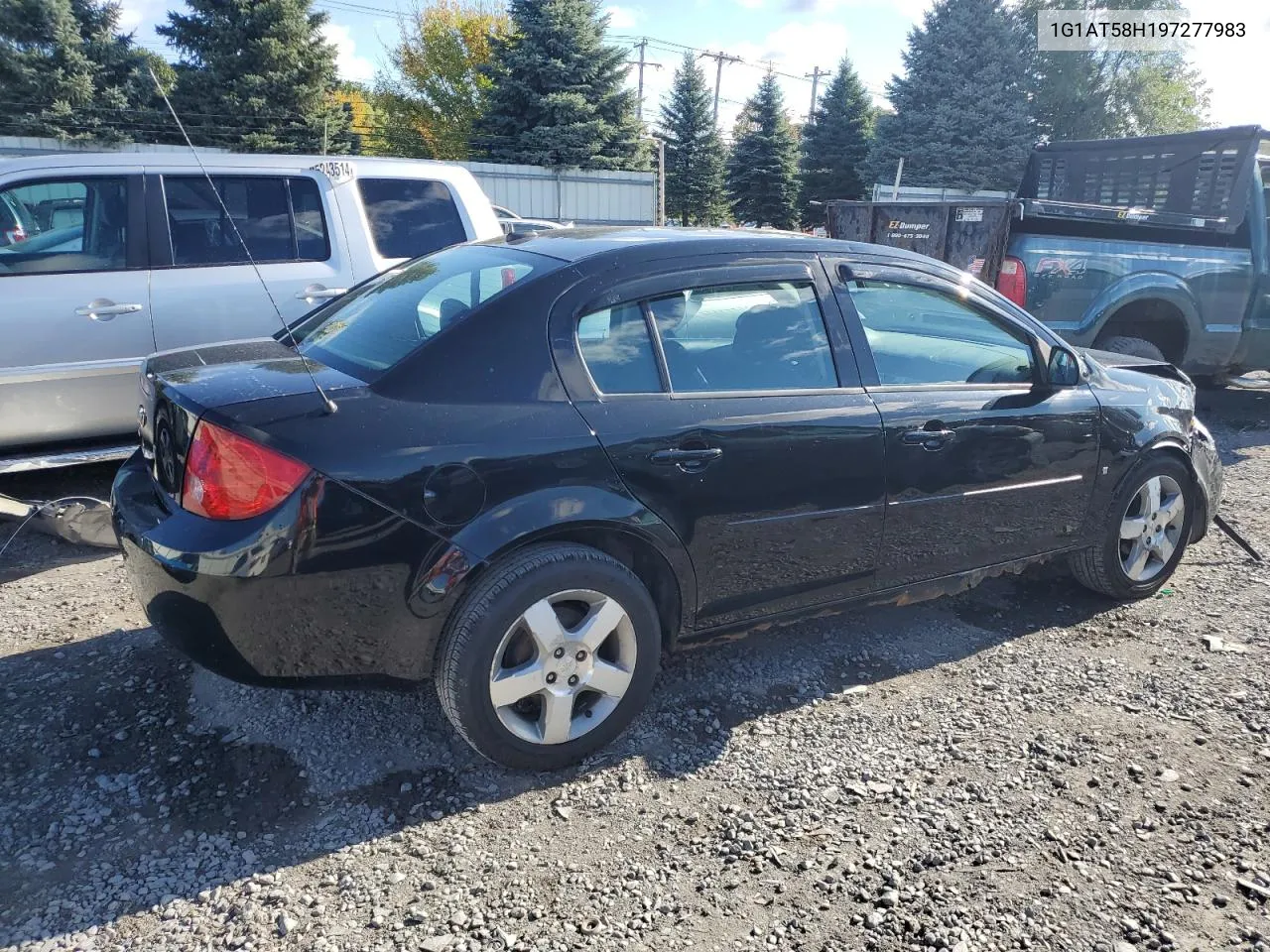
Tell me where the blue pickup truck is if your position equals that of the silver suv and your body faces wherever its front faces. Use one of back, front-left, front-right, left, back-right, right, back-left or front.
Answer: back

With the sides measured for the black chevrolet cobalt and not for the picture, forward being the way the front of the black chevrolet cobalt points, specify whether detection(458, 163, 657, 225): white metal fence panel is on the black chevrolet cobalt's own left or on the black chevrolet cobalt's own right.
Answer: on the black chevrolet cobalt's own left

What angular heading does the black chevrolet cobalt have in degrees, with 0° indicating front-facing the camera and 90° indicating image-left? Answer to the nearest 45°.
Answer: approximately 225°

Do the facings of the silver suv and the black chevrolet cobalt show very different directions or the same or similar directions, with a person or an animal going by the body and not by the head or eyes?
very different directions

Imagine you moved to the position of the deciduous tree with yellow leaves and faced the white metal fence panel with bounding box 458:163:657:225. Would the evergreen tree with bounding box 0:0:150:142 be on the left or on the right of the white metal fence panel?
right

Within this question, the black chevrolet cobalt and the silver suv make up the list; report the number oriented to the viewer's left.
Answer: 1

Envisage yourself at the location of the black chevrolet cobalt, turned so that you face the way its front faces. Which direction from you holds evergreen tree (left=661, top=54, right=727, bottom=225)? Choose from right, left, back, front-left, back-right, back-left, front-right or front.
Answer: front-left

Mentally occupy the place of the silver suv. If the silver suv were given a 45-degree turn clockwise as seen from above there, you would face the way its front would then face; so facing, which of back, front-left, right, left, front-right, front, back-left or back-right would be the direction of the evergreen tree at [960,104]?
right

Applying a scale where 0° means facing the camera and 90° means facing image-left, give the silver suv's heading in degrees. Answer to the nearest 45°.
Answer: approximately 90°

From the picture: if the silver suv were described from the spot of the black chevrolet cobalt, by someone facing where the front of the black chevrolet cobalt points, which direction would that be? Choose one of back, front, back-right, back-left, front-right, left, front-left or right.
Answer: left

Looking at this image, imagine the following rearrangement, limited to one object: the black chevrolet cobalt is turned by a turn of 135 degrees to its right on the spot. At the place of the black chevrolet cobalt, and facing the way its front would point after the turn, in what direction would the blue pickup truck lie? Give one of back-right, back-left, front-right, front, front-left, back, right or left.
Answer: back-left

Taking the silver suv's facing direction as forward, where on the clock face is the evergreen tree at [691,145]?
The evergreen tree is roughly at 4 o'clock from the silver suv.

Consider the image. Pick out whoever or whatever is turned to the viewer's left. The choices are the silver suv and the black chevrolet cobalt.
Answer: the silver suv

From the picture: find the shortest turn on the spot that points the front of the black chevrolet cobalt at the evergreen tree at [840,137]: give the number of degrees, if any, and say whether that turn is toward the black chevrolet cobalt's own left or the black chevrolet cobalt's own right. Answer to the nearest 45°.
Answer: approximately 45° to the black chevrolet cobalt's own left
